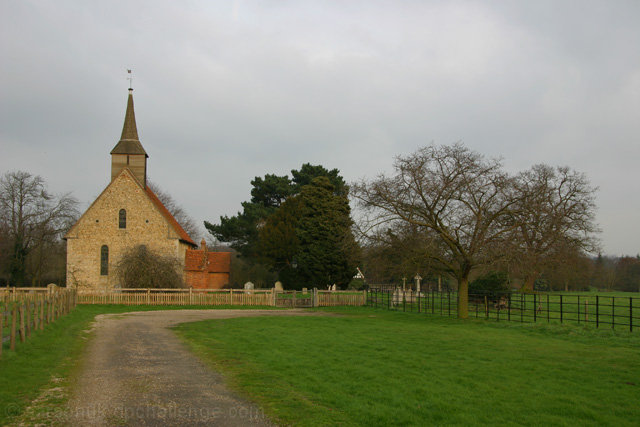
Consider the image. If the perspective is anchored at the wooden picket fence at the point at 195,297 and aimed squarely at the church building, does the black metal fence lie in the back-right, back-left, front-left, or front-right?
back-right

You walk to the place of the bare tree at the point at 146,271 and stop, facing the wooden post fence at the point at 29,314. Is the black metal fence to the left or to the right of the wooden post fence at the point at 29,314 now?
left

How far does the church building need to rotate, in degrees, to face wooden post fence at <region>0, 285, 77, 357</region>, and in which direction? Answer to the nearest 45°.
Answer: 0° — it already faces it

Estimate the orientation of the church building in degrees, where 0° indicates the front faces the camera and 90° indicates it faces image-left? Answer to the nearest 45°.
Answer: approximately 0°
